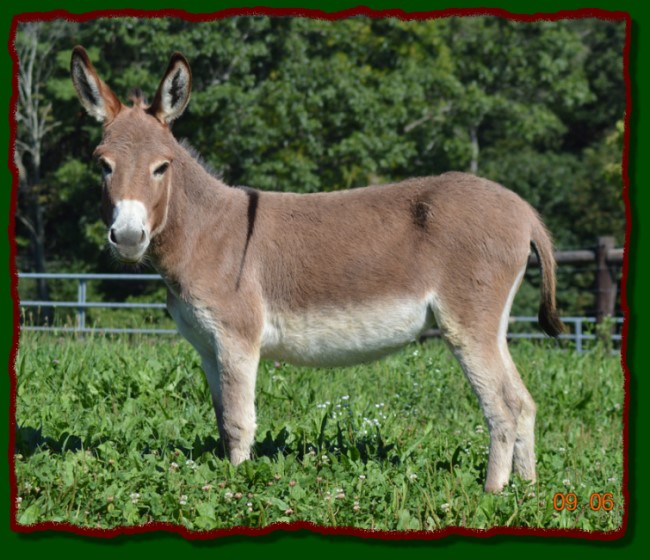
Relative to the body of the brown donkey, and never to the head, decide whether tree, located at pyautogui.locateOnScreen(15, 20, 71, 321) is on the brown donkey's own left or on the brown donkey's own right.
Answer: on the brown donkey's own right

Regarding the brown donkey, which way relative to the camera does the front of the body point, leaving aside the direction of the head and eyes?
to the viewer's left
